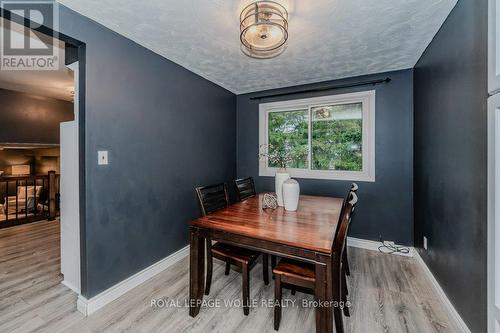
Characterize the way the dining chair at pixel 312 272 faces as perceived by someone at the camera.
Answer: facing to the left of the viewer

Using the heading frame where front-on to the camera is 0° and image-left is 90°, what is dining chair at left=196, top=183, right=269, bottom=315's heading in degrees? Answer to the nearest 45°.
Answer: approximately 315°

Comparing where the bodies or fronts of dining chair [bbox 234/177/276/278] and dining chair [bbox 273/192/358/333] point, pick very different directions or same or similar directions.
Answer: very different directions

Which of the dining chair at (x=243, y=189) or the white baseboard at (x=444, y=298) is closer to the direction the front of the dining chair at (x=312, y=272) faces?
the dining chair

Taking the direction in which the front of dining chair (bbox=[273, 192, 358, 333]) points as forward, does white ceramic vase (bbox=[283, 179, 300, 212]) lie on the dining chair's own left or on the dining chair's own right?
on the dining chair's own right

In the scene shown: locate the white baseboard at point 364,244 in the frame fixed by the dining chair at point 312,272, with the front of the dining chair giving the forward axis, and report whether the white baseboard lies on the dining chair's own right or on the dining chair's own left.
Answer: on the dining chair's own right

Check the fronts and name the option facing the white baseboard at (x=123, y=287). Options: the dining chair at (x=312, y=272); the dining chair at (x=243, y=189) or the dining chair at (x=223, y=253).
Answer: the dining chair at (x=312, y=272)

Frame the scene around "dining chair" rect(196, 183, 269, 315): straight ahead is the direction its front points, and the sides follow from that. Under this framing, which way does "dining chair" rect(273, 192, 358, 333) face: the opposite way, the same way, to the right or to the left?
the opposite way

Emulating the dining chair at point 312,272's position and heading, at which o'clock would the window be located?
The window is roughly at 3 o'clock from the dining chair.
